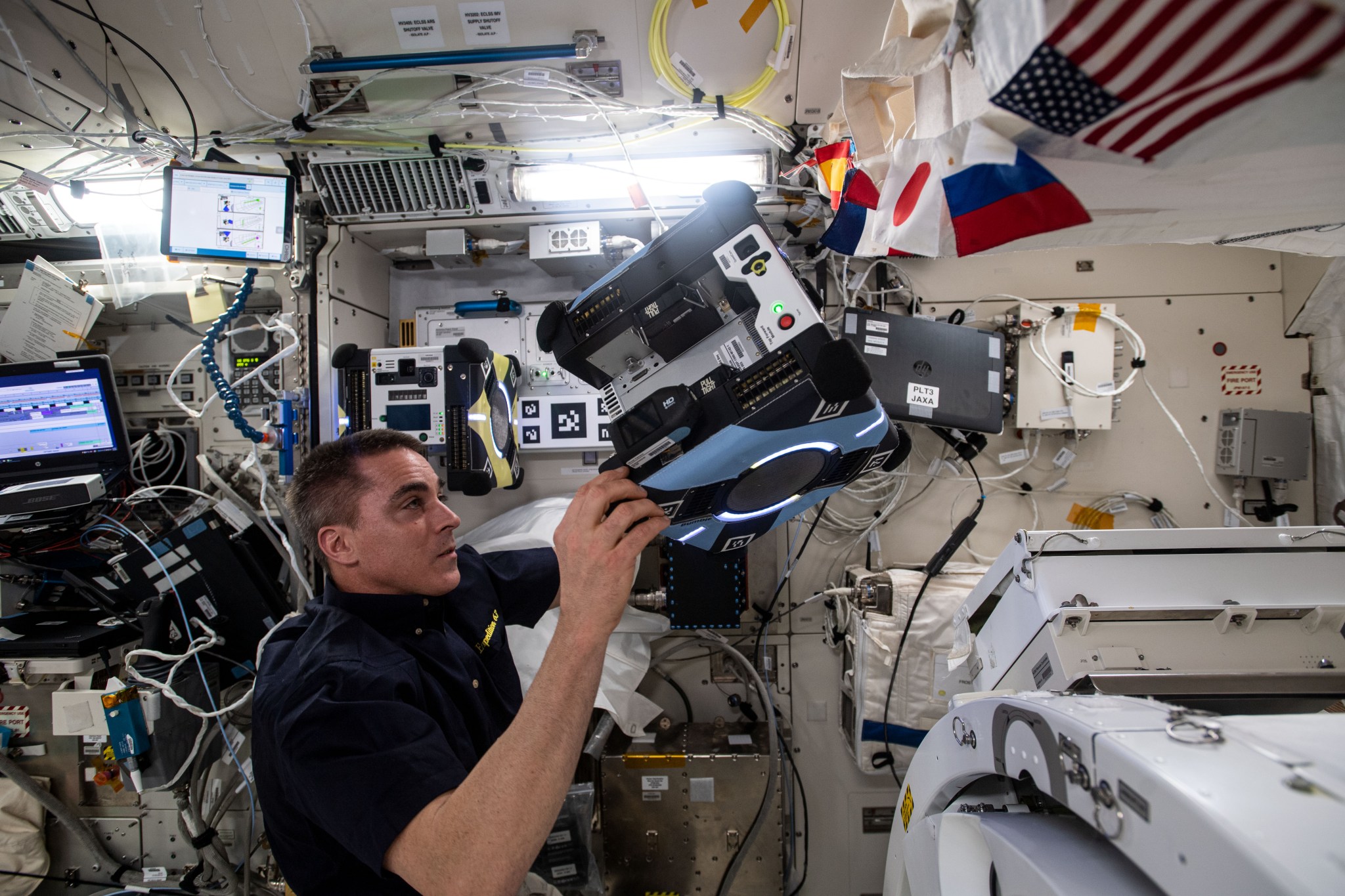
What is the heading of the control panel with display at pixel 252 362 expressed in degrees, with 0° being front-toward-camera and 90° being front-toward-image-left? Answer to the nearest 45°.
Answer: approximately 0°

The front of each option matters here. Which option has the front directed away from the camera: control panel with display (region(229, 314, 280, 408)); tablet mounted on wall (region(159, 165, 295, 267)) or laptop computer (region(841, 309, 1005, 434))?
the laptop computer

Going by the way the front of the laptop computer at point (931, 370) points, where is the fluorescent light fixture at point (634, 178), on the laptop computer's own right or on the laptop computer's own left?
on the laptop computer's own left

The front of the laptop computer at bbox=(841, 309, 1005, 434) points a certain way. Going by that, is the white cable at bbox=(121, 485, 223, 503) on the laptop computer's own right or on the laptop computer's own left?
on the laptop computer's own left

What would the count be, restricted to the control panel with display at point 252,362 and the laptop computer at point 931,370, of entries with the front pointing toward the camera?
1

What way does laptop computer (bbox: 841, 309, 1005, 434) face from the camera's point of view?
away from the camera

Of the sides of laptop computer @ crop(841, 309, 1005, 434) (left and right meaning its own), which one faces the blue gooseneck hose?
left
